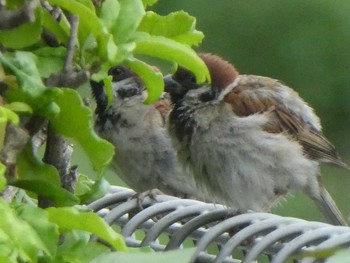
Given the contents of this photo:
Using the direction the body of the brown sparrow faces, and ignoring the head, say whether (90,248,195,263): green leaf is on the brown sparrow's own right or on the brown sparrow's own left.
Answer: on the brown sparrow's own left

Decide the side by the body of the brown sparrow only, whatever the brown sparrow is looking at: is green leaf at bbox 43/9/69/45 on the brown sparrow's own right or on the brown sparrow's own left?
on the brown sparrow's own left

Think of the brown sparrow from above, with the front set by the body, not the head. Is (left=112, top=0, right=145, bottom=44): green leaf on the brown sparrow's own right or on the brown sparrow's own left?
on the brown sparrow's own left

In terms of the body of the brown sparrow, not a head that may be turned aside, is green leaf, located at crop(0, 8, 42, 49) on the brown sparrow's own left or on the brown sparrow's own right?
on the brown sparrow's own left

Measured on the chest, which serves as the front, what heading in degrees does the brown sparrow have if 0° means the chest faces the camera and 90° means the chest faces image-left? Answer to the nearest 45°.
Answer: approximately 90°
